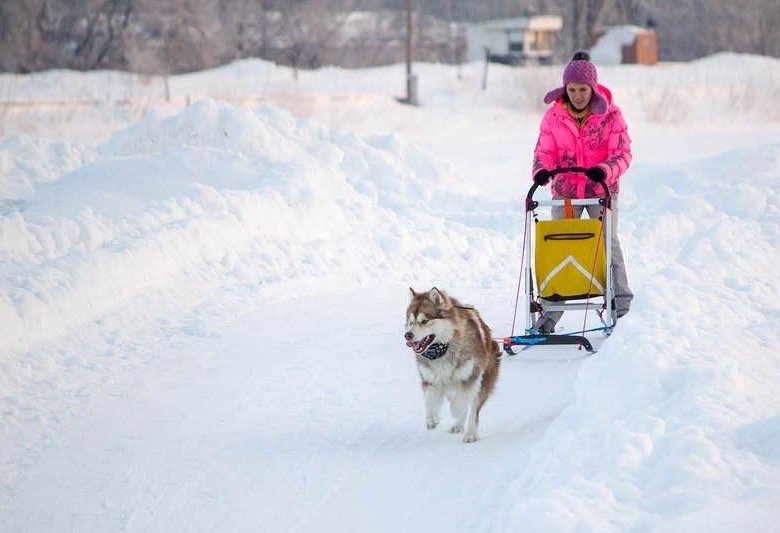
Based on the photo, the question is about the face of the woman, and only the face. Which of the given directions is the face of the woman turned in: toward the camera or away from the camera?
toward the camera

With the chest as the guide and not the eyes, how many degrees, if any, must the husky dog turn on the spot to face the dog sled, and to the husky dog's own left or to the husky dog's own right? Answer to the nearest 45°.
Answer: approximately 180°

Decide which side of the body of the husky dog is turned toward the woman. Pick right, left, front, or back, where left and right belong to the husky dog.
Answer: back

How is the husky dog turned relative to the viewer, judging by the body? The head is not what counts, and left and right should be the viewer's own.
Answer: facing the viewer and to the left of the viewer
